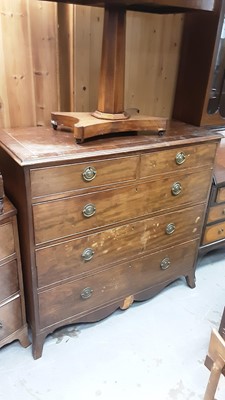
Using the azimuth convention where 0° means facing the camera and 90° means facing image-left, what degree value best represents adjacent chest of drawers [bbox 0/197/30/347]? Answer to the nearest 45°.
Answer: approximately 315°

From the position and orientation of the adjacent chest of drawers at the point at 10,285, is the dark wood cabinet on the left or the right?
on its left

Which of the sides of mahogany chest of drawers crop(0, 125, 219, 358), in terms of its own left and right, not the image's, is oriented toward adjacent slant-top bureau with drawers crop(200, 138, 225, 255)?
left

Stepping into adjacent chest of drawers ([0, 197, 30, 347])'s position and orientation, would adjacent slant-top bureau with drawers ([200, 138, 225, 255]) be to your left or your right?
on your left

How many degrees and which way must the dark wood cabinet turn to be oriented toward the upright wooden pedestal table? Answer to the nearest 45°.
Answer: approximately 90° to its right
